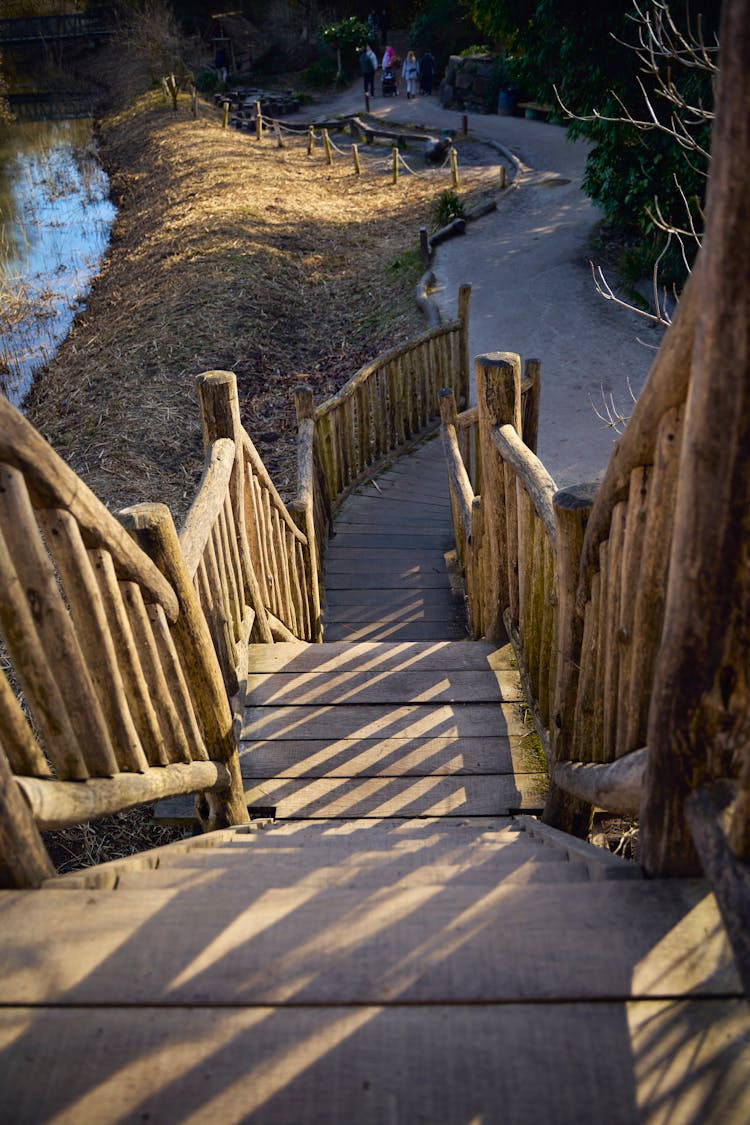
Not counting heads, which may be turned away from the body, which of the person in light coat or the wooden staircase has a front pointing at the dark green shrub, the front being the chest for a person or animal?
the wooden staircase

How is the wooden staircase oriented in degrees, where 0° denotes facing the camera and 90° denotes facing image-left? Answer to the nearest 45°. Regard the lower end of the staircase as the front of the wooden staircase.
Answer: approximately 180°

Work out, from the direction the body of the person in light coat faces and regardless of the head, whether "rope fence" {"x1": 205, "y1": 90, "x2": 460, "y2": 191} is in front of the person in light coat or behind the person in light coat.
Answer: in front

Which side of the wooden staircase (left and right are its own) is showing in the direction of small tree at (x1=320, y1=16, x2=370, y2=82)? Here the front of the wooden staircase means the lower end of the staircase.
front

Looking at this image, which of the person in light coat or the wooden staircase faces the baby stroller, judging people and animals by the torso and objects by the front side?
the wooden staircase

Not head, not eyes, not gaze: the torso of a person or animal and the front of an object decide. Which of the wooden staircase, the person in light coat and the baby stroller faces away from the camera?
the wooden staircase

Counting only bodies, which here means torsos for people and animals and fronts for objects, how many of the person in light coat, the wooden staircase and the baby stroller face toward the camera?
2

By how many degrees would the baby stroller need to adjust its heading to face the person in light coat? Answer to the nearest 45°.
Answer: approximately 45° to its left

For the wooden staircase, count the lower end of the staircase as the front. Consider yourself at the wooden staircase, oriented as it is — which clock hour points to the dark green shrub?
The dark green shrub is roughly at 12 o'clock from the wooden staircase.

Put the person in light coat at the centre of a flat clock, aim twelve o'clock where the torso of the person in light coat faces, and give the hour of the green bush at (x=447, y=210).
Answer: The green bush is roughly at 12 o'clock from the person in light coat.

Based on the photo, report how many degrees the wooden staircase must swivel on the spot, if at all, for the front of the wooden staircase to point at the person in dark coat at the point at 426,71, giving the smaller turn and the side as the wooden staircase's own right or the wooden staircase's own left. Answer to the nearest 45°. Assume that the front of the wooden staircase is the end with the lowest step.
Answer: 0° — it already faces them

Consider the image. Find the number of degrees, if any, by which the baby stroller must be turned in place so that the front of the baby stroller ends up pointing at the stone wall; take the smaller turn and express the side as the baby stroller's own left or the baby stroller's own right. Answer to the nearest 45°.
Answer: approximately 45° to the baby stroller's own left
